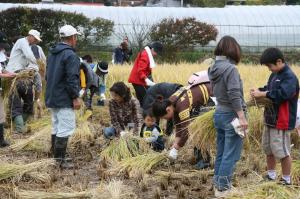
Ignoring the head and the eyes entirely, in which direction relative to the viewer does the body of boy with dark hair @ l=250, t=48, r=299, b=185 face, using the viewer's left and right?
facing the viewer and to the left of the viewer

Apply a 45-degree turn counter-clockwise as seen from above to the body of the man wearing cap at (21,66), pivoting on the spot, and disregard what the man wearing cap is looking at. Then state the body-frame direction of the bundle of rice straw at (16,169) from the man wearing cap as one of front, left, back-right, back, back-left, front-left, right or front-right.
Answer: back-right

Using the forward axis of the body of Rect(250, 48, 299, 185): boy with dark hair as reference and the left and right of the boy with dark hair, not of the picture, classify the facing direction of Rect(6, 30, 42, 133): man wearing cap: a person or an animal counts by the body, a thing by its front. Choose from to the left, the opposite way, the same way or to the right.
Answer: the opposite way

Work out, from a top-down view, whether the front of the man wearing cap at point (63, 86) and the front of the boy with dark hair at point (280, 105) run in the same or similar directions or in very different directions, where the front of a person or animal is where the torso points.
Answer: very different directions

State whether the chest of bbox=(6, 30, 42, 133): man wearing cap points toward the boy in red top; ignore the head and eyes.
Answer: yes

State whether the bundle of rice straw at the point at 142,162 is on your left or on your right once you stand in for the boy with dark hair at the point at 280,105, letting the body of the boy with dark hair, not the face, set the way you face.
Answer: on your right

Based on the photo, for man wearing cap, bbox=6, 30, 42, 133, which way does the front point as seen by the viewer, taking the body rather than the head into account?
to the viewer's right
